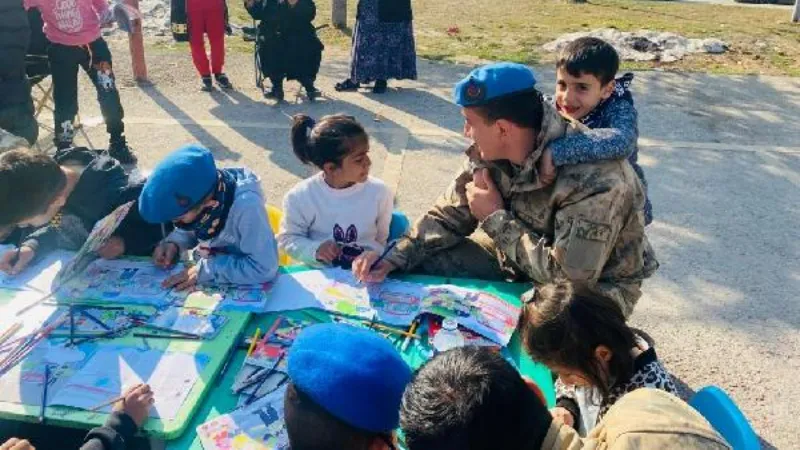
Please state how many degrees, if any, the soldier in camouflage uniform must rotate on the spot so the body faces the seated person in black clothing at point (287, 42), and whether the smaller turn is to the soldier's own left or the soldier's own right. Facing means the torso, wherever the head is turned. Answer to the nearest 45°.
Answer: approximately 90° to the soldier's own right

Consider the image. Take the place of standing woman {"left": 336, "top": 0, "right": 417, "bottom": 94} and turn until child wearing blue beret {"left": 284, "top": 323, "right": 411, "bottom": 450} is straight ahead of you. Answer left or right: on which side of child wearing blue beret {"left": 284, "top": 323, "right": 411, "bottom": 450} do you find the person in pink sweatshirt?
right

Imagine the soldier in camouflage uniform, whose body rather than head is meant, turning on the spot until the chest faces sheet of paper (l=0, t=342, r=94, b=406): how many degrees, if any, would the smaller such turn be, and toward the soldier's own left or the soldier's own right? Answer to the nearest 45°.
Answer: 0° — they already face it

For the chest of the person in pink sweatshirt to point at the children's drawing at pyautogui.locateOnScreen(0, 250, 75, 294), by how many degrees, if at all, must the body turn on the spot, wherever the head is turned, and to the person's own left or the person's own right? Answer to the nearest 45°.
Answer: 0° — they already face it

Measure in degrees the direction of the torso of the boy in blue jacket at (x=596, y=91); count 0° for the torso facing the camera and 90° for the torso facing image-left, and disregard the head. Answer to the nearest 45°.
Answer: approximately 45°

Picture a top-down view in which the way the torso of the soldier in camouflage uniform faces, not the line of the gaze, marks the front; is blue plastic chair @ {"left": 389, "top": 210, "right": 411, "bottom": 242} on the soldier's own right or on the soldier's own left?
on the soldier's own right

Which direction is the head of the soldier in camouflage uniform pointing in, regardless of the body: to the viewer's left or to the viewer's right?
to the viewer's left
